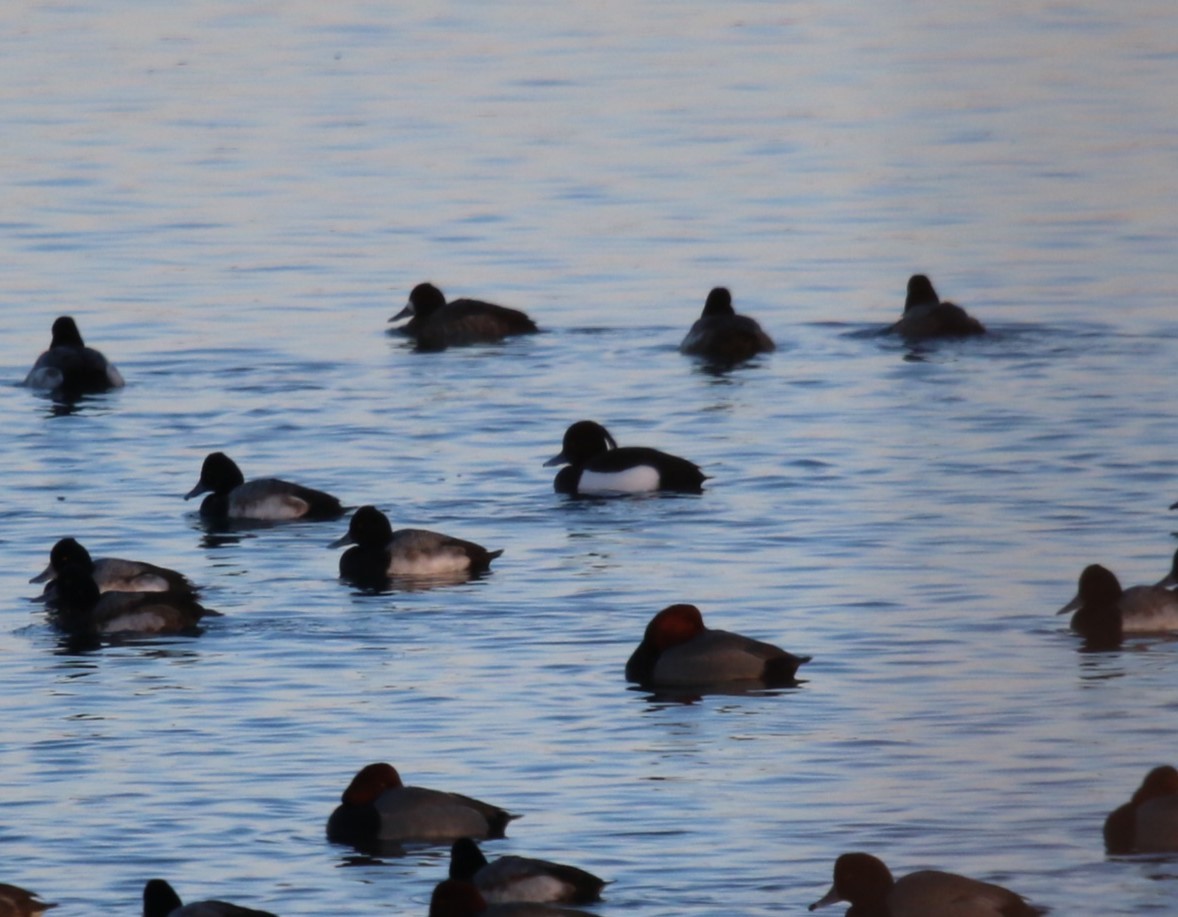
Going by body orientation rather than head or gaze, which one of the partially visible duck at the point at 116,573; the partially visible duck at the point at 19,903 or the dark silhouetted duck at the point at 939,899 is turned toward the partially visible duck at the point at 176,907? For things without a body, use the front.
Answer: the dark silhouetted duck

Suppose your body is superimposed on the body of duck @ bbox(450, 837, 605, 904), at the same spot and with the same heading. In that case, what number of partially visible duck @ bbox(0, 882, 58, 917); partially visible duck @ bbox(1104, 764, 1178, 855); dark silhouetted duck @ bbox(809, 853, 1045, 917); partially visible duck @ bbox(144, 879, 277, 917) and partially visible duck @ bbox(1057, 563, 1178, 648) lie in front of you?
2

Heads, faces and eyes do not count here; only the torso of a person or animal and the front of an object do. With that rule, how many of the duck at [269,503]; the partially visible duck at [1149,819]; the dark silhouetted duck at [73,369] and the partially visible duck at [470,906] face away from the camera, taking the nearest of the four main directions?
1

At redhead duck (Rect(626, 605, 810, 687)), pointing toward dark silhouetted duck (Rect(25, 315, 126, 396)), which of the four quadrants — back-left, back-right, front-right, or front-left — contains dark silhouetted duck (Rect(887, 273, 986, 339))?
front-right

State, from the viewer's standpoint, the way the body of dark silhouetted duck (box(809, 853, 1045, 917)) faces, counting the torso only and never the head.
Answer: to the viewer's left

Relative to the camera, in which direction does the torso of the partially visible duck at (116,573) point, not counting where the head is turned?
to the viewer's left

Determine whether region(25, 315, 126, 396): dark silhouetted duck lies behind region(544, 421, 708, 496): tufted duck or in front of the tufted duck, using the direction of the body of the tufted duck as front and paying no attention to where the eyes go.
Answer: in front

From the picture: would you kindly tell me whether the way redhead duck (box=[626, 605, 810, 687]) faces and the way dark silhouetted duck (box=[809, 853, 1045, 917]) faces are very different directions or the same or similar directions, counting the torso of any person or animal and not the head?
same or similar directions

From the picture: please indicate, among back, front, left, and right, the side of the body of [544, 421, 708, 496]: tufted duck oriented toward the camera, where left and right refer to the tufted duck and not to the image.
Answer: left

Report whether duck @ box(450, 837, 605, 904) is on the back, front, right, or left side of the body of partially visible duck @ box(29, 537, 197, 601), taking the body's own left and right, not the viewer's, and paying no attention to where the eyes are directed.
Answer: left

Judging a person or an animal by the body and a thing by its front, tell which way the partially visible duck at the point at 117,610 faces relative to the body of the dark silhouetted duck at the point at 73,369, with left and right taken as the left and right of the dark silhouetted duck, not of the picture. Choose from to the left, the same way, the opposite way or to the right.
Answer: to the left

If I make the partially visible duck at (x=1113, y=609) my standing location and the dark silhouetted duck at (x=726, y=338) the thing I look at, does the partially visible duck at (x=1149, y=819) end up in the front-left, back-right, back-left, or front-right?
back-left

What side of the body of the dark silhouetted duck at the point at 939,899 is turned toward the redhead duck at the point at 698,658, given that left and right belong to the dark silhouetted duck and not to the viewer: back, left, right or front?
right

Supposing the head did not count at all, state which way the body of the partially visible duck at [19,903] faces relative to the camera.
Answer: to the viewer's left

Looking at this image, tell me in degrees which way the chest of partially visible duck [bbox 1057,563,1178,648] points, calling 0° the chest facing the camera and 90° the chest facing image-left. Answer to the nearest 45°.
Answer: approximately 90°

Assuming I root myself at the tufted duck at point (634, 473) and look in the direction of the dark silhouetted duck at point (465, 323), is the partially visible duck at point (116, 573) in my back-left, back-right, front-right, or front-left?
back-left

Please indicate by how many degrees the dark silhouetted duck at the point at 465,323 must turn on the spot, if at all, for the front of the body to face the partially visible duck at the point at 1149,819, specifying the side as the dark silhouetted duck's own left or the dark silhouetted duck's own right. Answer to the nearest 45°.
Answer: approximately 90° to the dark silhouetted duck's own left
